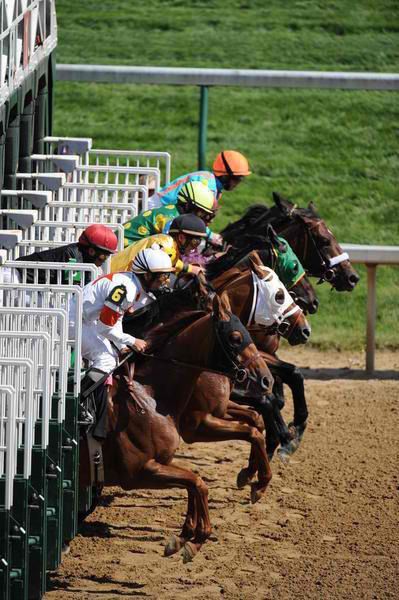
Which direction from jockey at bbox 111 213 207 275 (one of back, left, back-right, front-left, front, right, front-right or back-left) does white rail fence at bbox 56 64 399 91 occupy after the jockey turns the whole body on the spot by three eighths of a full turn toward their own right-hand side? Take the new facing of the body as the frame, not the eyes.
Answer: back-right

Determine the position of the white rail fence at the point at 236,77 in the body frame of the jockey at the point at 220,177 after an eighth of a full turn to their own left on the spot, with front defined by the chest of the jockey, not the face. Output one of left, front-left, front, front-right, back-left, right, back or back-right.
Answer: front-left

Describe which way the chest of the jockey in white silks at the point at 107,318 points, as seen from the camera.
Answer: to the viewer's right

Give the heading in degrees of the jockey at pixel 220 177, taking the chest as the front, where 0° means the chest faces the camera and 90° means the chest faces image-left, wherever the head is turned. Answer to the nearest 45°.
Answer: approximately 270°

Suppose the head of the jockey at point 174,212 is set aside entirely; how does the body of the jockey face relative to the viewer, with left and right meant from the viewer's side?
facing to the right of the viewer

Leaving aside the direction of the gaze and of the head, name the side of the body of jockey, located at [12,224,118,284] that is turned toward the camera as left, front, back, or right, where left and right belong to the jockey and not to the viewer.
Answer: right

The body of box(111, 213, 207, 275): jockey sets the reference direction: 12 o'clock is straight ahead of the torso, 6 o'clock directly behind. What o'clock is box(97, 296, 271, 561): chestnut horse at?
The chestnut horse is roughly at 3 o'clock from the jockey.

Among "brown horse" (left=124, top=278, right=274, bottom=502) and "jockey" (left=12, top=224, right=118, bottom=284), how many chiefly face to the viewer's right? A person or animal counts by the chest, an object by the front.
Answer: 2

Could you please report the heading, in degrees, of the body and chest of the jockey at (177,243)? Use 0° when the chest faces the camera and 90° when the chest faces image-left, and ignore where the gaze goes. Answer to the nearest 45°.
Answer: approximately 270°

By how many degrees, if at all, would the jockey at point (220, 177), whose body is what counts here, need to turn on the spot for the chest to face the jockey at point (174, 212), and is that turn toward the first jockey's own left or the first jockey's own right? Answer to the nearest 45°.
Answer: approximately 90° to the first jockey's own right

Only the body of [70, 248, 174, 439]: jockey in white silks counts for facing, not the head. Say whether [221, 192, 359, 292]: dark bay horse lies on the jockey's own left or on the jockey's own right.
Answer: on the jockey's own left

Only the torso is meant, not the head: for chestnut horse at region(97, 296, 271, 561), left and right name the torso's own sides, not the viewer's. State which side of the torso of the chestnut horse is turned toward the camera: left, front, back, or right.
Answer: right

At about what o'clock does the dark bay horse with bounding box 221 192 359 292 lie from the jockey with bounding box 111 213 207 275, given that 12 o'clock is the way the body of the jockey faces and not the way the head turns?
The dark bay horse is roughly at 10 o'clock from the jockey.

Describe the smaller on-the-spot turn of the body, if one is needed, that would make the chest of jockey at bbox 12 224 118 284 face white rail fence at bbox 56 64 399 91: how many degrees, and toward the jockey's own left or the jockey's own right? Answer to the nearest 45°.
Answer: approximately 90° to the jockey's own left

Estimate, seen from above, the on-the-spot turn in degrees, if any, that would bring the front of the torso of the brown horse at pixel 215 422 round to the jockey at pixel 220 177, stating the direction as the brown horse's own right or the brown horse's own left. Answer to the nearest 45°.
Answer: approximately 90° to the brown horse's own left

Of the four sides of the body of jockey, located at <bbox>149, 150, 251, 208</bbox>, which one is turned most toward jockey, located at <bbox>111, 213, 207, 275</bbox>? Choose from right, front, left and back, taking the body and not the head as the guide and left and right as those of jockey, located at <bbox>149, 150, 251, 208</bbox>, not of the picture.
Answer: right
